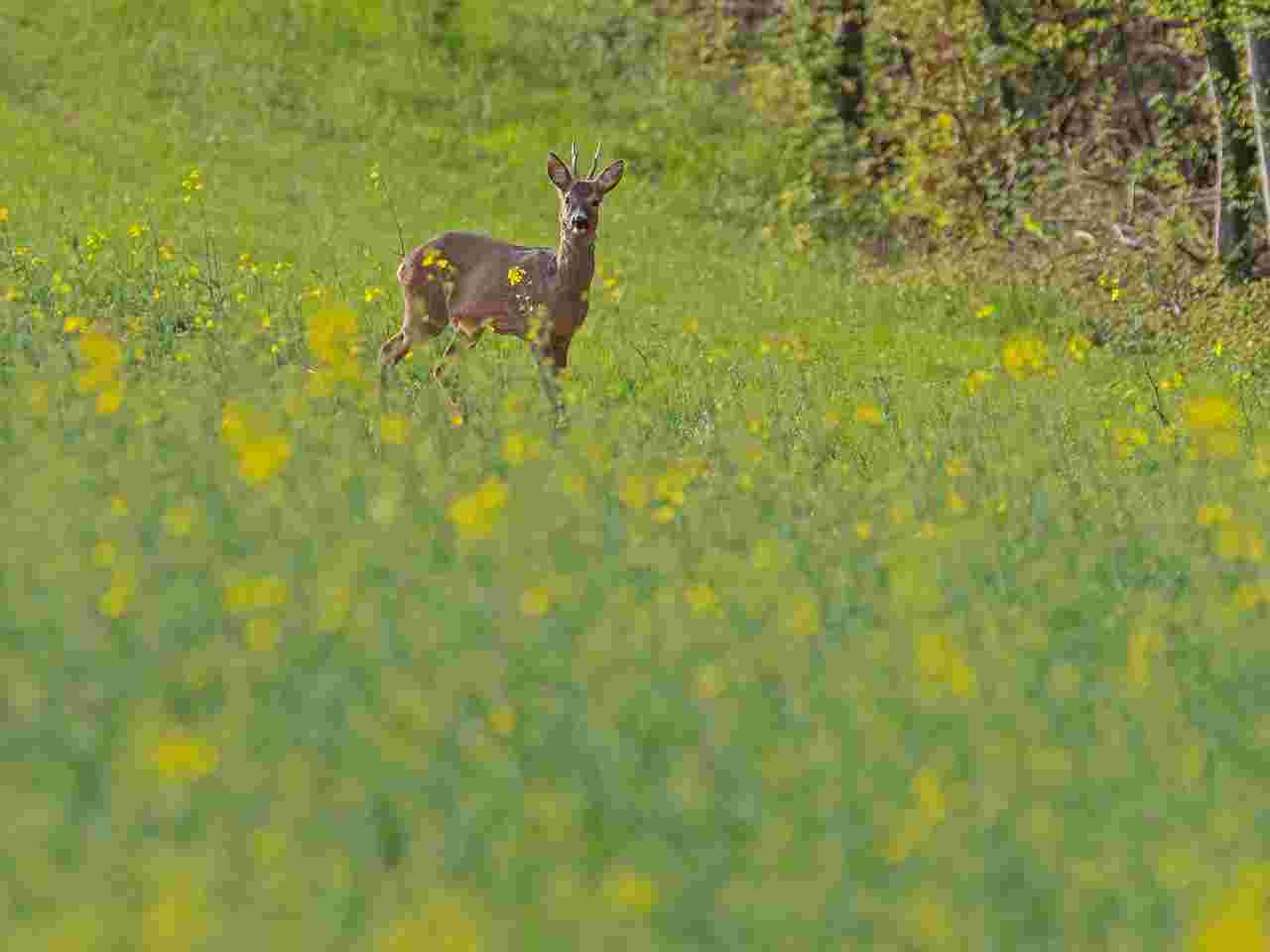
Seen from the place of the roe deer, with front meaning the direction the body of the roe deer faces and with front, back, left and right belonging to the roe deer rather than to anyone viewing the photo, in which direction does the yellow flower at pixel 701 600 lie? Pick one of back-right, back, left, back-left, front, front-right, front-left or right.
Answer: right

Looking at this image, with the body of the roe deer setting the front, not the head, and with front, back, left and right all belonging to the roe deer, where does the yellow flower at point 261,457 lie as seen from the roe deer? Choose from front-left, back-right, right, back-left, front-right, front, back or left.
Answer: right

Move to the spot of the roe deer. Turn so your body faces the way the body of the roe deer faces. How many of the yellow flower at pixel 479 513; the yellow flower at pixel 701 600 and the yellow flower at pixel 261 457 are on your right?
3

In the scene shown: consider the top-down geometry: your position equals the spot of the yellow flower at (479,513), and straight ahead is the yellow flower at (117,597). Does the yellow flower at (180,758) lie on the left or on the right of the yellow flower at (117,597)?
left

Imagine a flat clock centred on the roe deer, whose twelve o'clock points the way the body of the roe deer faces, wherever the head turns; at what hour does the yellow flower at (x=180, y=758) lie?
The yellow flower is roughly at 3 o'clock from the roe deer.

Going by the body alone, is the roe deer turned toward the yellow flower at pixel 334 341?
no

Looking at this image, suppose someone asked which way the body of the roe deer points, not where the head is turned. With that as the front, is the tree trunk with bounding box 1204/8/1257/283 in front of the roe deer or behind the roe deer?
in front

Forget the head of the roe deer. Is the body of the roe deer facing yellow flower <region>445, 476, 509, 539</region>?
no

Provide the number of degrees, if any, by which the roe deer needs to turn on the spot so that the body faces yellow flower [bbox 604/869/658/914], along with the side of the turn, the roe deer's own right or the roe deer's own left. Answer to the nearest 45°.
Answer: approximately 90° to the roe deer's own right

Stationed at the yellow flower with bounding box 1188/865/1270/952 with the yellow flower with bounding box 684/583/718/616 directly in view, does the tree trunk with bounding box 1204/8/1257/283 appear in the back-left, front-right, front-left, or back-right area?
front-right

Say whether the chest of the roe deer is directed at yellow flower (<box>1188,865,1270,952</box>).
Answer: no

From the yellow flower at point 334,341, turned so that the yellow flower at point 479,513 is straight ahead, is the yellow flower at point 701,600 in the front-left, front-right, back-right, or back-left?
front-left

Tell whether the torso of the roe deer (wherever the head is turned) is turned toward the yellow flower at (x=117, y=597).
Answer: no

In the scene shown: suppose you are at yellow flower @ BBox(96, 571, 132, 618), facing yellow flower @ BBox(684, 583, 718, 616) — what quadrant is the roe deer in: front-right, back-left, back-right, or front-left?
front-left

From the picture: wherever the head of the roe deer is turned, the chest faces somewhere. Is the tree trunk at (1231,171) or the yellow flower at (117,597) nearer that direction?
the tree trunk

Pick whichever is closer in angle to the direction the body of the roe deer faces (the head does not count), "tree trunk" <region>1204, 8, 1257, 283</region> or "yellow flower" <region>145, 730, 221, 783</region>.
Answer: the tree trunk

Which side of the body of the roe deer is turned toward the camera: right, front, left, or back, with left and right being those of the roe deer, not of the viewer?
right
